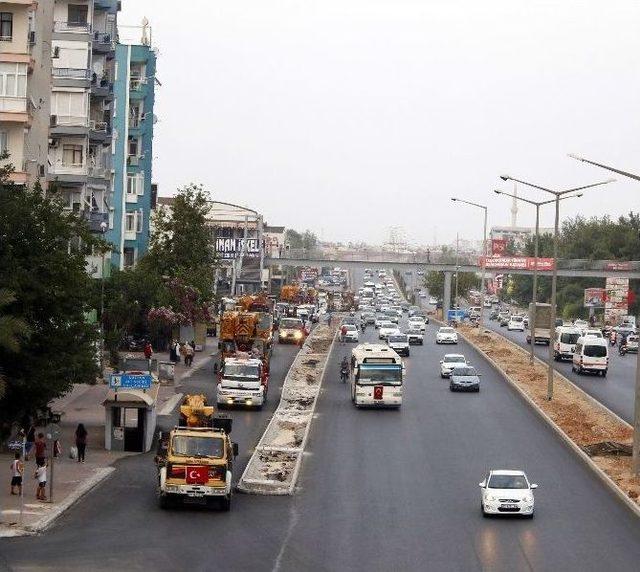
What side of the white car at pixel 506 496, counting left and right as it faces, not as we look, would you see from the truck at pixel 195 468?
right

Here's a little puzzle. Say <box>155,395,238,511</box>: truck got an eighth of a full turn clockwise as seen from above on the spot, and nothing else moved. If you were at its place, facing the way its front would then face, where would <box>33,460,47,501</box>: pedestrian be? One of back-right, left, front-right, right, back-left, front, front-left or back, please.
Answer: front-right

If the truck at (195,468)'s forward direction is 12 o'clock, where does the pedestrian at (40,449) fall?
The pedestrian is roughly at 4 o'clock from the truck.

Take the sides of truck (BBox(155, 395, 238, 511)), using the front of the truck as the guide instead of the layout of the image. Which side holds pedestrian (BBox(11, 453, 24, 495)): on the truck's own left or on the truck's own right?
on the truck's own right

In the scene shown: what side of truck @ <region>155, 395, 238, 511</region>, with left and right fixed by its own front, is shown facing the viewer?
front

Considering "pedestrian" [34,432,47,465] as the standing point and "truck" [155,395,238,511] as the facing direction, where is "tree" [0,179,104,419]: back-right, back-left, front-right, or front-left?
back-left

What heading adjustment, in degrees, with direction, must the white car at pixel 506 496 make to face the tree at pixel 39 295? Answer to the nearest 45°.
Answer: approximately 90° to its right

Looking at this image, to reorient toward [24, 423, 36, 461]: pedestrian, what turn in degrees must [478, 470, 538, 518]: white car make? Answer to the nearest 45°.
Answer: approximately 90° to its right

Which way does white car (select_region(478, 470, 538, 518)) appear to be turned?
toward the camera

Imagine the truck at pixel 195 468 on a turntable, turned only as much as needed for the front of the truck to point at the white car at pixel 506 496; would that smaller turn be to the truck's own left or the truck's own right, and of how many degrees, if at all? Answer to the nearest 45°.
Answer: approximately 90° to the truck's own left

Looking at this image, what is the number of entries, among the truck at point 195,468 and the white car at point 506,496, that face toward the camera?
2

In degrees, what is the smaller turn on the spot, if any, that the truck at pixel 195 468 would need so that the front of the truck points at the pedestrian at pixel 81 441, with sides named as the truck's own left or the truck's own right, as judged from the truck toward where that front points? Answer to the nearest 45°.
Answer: approximately 135° to the truck's own right

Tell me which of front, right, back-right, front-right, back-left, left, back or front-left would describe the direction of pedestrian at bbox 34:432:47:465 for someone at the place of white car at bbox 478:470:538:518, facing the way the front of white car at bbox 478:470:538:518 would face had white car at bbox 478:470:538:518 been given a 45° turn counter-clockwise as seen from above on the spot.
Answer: back-right
